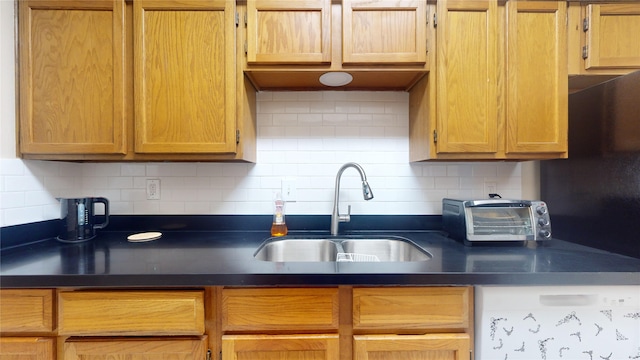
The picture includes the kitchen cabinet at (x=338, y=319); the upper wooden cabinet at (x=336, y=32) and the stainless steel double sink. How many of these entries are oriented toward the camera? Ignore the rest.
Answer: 3

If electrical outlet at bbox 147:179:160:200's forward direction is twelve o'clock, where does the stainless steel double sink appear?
The stainless steel double sink is roughly at 10 o'clock from the electrical outlet.

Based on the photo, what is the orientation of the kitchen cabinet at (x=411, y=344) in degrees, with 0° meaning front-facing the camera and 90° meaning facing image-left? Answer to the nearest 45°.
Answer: approximately 0°

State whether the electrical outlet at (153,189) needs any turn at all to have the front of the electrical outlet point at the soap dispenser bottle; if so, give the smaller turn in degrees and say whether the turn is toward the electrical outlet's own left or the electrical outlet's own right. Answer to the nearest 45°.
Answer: approximately 45° to the electrical outlet's own left

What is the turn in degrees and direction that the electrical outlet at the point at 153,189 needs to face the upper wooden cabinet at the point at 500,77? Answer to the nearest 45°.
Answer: approximately 45° to its left
